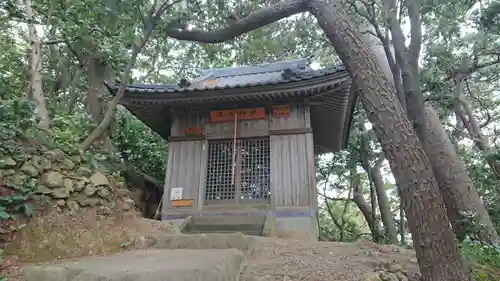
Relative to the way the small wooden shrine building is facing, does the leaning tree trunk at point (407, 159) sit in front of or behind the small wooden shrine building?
in front

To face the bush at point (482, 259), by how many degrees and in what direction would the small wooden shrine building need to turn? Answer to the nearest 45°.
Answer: approximately 45° to its left

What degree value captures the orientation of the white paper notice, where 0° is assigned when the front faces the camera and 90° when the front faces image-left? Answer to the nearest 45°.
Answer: approximately 0°

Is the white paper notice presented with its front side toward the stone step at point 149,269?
yes

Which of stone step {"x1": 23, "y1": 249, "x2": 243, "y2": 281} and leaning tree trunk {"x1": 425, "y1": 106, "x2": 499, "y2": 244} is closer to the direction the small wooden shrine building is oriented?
the stone step

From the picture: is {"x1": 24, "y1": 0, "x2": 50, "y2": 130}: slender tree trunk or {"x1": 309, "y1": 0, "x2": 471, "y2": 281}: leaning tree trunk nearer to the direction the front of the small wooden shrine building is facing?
the leaning tree trunk

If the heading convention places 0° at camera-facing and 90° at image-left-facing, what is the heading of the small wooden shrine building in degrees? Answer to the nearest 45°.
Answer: approximately 0°

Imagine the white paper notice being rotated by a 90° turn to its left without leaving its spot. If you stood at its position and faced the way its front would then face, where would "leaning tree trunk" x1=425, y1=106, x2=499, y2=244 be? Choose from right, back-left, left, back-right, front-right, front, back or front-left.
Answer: front-right
